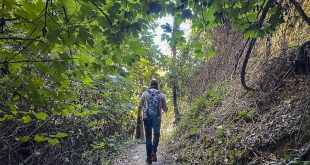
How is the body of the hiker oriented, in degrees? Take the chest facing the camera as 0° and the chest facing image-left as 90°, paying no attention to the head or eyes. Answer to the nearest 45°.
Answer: approximately 180°
